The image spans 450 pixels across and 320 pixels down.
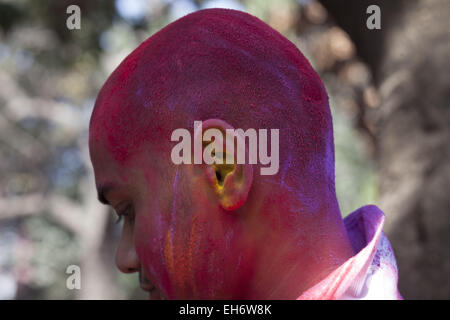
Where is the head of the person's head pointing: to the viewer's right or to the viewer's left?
to the viewer's left

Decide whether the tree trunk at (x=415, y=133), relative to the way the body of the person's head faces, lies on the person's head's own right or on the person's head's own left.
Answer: on the person's head's own right

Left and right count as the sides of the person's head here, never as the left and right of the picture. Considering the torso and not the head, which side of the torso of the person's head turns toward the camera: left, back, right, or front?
left
